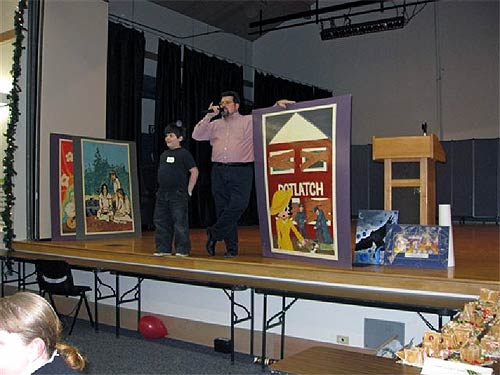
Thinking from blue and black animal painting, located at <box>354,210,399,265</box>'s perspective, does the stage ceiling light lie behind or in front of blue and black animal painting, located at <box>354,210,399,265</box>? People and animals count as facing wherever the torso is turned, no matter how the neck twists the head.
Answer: behind

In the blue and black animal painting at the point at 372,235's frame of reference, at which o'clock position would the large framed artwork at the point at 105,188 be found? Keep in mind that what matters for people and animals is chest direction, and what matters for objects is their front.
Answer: The large framed artwork is roughly at 4 o'clock from the blue and black animal painting.

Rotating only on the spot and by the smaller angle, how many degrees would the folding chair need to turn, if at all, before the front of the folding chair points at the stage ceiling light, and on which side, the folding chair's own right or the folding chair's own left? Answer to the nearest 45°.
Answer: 0° — it already faces it

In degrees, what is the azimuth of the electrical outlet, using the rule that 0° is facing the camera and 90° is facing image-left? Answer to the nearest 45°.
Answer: approximately 0°

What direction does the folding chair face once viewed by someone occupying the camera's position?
facing away from the viewer and to the right of the viewer

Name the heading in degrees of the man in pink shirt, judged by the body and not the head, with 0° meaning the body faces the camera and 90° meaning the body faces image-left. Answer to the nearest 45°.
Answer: approximately 45°

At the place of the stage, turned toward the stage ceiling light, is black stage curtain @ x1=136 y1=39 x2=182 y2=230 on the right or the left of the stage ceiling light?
left

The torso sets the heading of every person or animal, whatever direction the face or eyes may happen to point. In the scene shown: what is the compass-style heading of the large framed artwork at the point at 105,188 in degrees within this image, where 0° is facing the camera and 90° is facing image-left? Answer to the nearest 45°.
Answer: approximately 315°

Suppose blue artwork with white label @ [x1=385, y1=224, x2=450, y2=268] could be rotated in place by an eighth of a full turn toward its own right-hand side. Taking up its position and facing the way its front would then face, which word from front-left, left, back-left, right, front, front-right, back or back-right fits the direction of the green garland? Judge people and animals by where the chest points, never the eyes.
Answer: front-right
